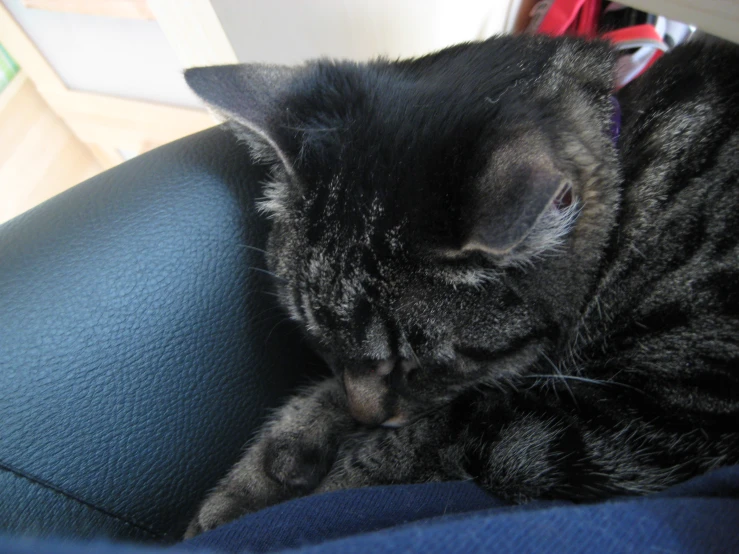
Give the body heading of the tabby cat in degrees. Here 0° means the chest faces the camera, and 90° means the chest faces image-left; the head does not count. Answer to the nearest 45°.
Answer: approximately 45°

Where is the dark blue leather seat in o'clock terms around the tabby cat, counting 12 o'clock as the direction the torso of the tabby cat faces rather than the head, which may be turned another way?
The dark blue leather seat is roughly at 1 o'clock from the tabby cat.
